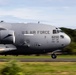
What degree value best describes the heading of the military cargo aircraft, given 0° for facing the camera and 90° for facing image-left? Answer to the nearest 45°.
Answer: approximately 270°
